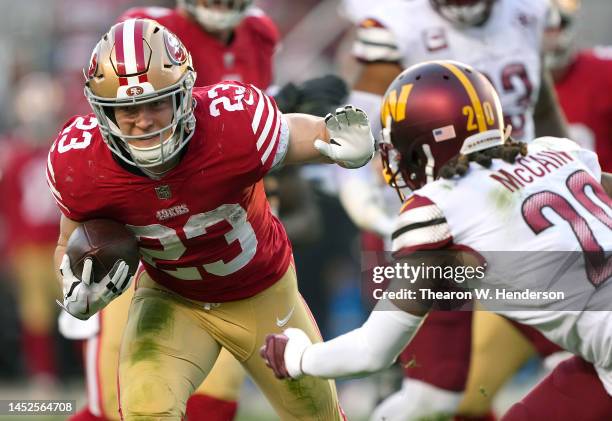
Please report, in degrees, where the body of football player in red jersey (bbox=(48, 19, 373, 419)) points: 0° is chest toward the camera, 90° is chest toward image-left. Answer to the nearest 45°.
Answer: approximately 0°

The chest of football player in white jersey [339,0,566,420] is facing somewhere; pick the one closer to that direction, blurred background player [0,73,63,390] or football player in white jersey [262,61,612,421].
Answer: the football player in white jersey

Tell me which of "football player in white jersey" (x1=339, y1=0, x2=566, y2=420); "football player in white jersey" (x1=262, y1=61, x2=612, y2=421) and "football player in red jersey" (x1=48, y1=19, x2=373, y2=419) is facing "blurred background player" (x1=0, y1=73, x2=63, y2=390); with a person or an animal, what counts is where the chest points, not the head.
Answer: "football player in white jersey" (x1=262, y1=61, x2=612, y2=421)

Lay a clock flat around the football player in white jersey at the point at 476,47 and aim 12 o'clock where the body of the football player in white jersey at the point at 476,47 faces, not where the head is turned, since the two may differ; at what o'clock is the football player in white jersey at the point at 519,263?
the football player in white jersey at the point at 519,263 is roughly at 12 o'clock from the football player in white jersey at the point at 476,47.

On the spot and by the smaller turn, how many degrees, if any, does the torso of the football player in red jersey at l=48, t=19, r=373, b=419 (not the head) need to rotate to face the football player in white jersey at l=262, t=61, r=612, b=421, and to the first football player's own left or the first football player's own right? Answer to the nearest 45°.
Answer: approximately 45° to the first football player's own left

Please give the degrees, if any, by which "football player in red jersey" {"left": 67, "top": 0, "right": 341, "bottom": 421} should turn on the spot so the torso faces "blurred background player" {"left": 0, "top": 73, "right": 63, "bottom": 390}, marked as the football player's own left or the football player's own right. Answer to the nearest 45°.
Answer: approximately 135° to the football player's own right

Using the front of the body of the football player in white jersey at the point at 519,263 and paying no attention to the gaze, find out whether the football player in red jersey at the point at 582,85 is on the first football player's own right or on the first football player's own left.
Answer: on the first football player's own right

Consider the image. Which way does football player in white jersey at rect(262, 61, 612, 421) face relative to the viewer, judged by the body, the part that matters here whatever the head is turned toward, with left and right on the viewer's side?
facing away from the viewer and to the left of the viewer
